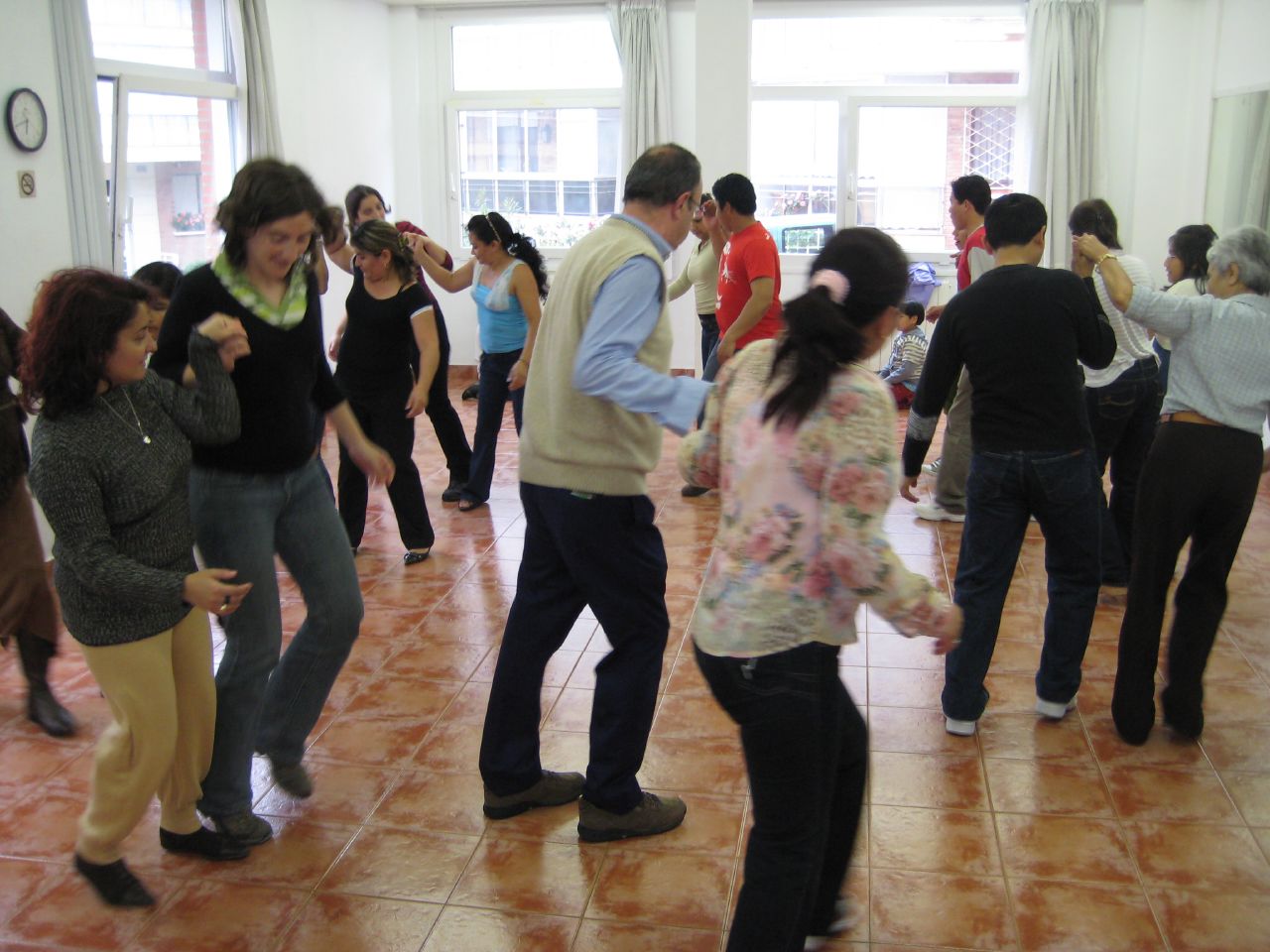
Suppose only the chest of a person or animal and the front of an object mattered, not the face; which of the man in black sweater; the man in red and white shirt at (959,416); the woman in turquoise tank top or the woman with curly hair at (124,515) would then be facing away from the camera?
the man in black sweater

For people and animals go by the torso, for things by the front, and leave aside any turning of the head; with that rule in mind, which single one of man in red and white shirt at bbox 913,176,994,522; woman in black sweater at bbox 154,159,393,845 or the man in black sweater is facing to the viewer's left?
the man in red and white shirt

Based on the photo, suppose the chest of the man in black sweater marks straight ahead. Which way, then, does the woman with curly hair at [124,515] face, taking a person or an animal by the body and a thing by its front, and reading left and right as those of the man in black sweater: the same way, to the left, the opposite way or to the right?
to the right

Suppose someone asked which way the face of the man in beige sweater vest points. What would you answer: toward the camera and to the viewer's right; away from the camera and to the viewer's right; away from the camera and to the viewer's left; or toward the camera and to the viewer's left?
away from the camera and to the viewer's right

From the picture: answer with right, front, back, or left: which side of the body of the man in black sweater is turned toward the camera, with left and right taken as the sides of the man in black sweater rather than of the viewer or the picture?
back

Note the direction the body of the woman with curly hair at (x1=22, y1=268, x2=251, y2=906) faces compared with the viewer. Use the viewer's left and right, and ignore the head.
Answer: facing the viewer and to the right of the viewer

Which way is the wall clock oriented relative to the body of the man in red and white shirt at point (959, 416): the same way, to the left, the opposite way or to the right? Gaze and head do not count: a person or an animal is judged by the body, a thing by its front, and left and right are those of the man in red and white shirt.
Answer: the opposite way

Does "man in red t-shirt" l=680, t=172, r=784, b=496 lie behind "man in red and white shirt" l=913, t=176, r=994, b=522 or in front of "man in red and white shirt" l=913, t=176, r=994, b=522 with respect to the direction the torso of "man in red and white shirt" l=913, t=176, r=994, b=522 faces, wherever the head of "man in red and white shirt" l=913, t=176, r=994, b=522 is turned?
in front

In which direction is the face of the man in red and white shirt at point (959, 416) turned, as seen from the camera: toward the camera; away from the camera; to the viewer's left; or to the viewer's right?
to the viewer's left

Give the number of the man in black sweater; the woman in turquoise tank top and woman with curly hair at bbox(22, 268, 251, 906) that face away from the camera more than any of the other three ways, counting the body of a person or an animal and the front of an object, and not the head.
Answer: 1

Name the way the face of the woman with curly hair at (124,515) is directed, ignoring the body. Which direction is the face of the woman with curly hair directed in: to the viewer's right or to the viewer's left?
to the viewer's right

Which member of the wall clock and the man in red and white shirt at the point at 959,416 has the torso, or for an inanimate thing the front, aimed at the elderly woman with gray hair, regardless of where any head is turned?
the wall clock

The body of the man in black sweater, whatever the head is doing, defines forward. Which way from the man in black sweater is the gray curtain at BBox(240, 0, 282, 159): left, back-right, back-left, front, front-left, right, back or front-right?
front-left

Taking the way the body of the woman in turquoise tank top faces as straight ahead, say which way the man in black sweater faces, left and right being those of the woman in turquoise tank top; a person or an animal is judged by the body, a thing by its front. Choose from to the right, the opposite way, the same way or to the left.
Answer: the opposite way

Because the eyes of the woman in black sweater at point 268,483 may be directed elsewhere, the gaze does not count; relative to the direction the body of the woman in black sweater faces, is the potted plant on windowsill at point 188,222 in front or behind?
behind

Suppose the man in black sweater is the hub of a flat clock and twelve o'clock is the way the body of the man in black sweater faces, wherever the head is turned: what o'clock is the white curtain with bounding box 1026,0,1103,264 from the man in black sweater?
The white curtain is roughly at 12 o'clock from the man in black sweater.

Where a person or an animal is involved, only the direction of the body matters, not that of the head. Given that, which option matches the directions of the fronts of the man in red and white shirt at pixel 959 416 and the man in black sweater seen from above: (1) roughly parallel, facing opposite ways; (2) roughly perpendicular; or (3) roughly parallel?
roughly perpendicular
